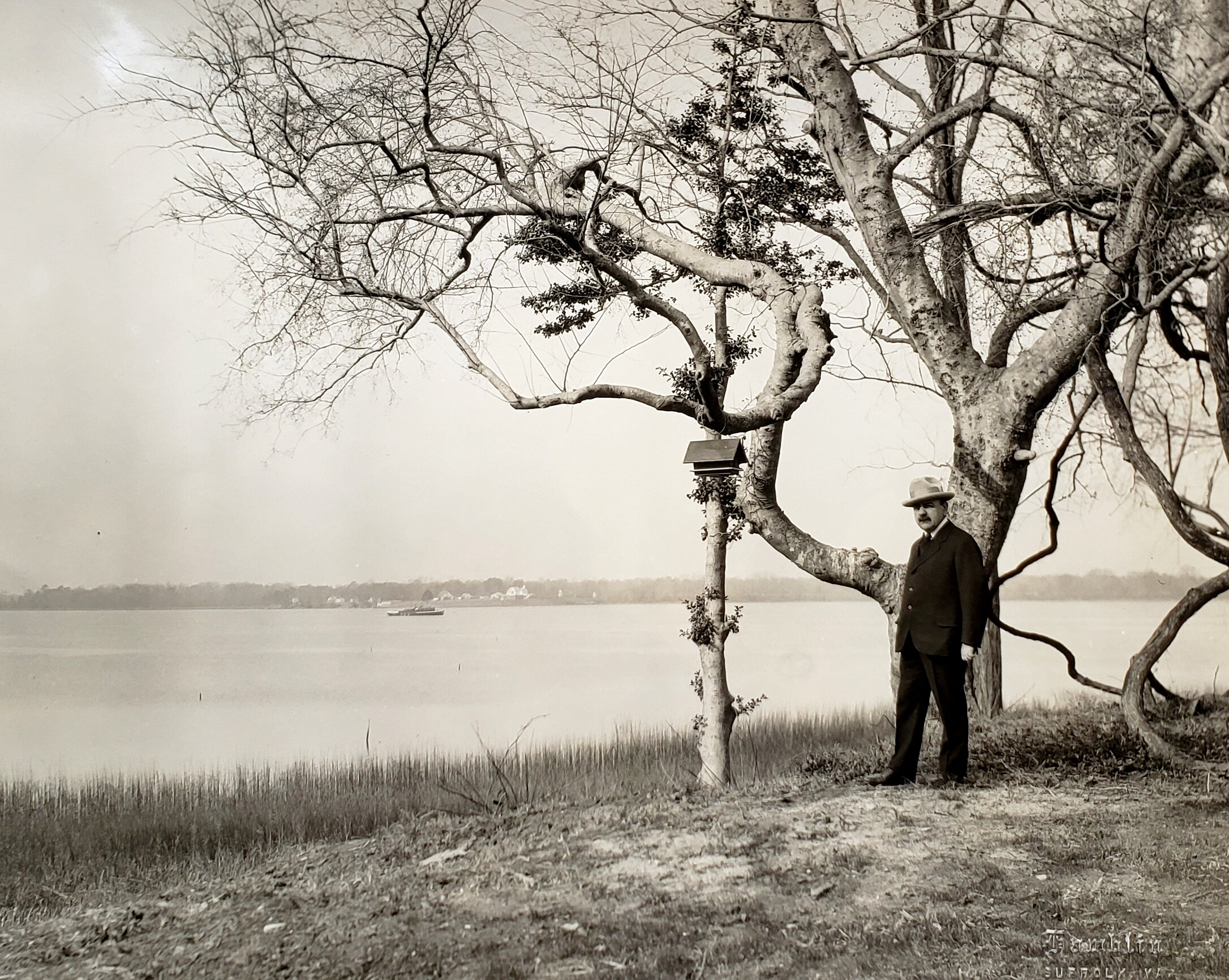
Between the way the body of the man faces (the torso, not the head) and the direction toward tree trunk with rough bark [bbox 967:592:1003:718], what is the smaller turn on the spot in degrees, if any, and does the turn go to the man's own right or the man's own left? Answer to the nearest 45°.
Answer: approximately 135° to the man's own right

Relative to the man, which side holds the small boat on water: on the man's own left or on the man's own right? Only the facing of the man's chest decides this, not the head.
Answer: on the man's own right
